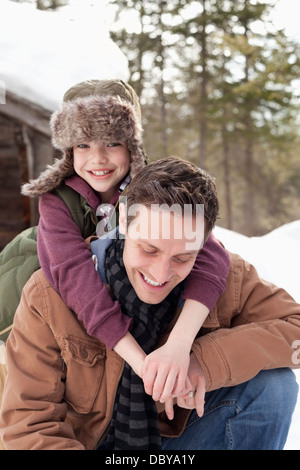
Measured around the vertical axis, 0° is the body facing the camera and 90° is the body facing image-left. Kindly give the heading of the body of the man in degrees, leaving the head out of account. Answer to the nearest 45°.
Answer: approximately 0°
